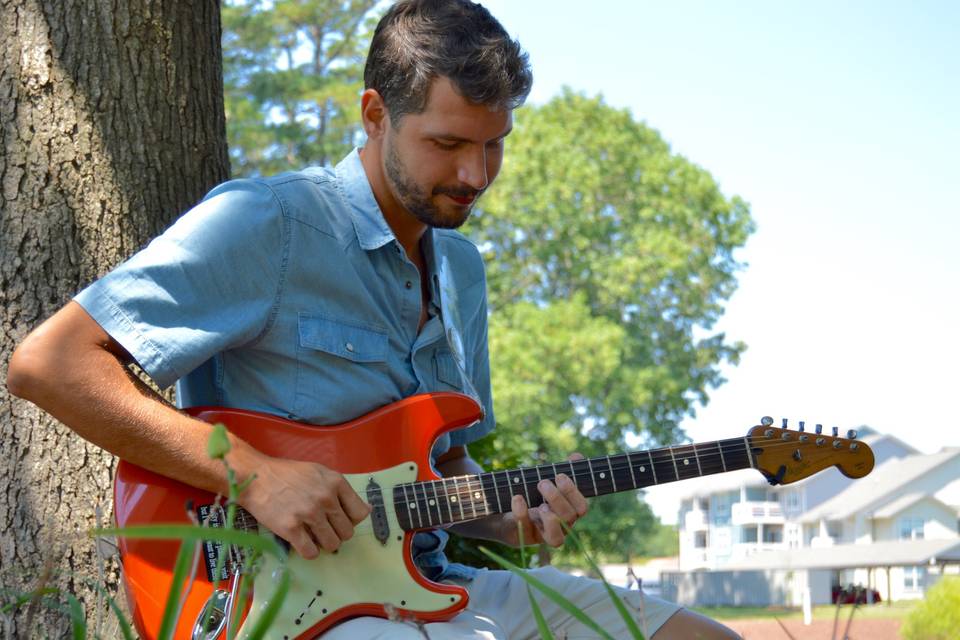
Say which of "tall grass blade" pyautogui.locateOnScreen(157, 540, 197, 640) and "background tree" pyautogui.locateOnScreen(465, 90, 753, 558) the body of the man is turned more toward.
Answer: the tall grass blade

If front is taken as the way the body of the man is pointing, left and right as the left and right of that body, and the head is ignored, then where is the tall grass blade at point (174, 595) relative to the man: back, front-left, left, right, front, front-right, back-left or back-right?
front-right

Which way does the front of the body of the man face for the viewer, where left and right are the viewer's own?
facing the viewer and to the right of the viewer

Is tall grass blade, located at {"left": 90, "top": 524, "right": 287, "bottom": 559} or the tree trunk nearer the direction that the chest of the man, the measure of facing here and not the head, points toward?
the tall grass blade

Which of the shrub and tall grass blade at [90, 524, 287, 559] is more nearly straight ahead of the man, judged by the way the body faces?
the tall grass blade

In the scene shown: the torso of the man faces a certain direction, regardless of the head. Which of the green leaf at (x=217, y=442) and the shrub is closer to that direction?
the green leaf

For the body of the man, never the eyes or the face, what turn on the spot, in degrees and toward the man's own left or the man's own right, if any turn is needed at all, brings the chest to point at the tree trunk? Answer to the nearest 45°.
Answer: approximately 180°

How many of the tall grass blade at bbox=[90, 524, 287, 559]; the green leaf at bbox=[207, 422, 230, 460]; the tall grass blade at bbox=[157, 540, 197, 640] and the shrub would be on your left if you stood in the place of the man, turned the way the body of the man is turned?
1

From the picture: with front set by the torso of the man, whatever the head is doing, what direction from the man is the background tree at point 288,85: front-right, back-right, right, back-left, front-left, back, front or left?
back-left

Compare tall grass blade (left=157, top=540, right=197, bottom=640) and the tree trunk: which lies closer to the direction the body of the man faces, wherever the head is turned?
the tall grass blade

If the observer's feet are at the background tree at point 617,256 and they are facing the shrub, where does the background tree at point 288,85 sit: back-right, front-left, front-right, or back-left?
front-right

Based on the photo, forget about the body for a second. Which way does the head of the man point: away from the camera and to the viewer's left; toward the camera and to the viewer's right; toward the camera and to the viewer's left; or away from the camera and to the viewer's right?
toward the camera and to the viewer's right

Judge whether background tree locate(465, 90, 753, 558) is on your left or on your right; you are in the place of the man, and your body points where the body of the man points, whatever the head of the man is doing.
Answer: on your left

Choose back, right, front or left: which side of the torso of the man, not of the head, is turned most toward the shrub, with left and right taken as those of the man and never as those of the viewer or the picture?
left

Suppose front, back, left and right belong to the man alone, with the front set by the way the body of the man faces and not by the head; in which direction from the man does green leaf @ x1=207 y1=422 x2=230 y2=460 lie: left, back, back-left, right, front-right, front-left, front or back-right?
front-right

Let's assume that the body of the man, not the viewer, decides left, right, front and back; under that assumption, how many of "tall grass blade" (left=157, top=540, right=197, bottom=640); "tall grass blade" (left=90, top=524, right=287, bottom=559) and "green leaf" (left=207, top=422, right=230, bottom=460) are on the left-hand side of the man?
0
